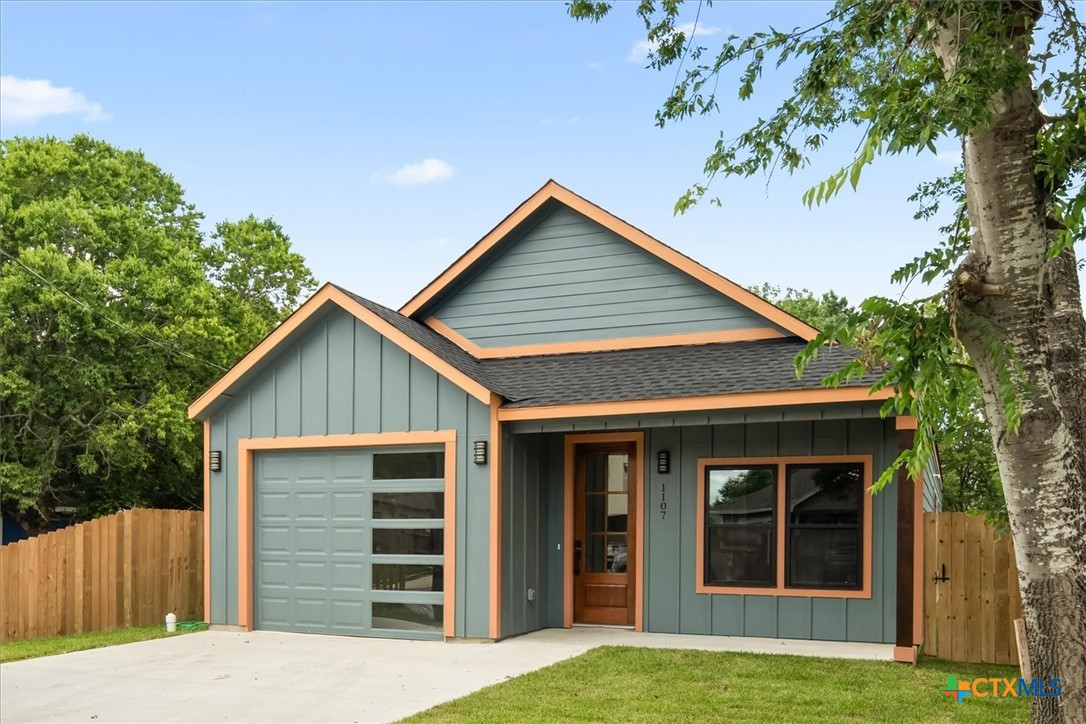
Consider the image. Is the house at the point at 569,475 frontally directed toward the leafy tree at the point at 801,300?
no

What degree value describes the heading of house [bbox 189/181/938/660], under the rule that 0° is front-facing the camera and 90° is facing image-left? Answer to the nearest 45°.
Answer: approximately 0°

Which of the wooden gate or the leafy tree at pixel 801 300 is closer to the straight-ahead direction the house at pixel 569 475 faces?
the wooden gate

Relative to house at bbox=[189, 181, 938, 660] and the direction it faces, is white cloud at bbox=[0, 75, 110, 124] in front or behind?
behind

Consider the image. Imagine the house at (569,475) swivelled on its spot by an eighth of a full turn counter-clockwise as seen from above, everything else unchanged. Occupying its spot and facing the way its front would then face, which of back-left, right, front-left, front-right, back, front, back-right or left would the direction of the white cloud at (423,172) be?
back-left

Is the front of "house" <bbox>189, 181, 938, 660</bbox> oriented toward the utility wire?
no
